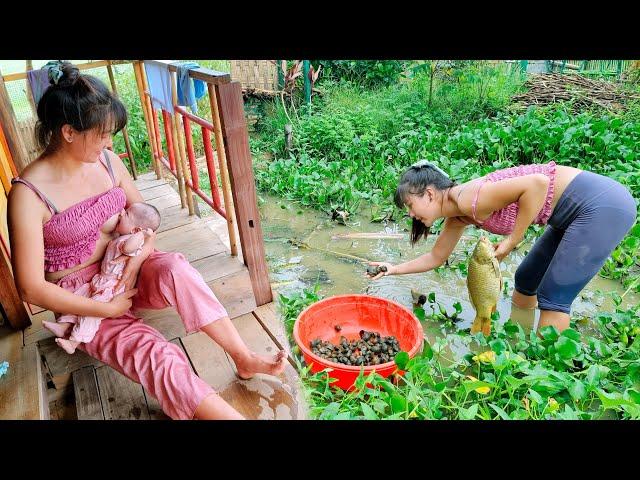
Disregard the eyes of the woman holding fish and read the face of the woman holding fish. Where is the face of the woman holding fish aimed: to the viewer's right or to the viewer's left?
to the viewer's left
